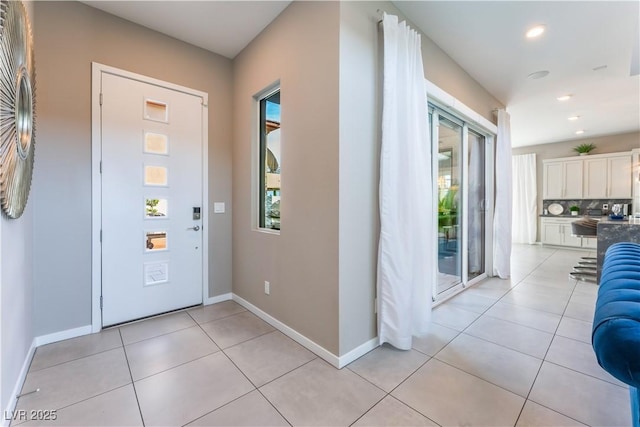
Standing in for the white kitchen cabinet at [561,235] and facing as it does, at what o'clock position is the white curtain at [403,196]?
The white curtain is roughly at 12 o'clock from the white kitchen cabinet.

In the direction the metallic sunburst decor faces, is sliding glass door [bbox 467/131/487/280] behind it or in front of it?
in front

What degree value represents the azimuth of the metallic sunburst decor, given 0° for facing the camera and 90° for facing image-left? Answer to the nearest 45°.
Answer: approximately 270°

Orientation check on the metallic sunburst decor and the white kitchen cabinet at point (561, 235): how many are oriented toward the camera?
1

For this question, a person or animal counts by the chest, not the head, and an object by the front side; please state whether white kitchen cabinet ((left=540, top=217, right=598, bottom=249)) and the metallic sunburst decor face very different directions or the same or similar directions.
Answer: very different directions

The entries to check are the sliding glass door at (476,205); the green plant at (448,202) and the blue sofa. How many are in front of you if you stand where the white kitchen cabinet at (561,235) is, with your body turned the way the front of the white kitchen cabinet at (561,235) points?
3

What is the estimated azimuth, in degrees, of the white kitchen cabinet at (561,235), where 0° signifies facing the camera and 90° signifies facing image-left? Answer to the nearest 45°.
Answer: approximately 0°

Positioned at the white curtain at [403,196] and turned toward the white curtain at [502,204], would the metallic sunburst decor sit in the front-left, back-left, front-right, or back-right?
back-left

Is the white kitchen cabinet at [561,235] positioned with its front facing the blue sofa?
yes

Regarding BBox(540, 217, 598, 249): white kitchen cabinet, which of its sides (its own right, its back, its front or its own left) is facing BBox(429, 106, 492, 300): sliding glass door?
front

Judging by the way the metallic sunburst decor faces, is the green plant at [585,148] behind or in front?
in front
